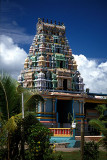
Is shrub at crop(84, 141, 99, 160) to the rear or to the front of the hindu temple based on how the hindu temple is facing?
to the front

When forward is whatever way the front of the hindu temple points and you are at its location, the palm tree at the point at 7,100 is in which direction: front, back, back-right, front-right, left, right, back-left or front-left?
front-right

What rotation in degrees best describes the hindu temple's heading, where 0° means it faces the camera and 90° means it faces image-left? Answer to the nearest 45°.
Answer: approximately 315°
